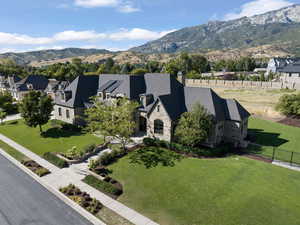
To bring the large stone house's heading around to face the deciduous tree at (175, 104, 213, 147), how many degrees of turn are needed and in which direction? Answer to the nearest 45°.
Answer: approximately 90° to its left

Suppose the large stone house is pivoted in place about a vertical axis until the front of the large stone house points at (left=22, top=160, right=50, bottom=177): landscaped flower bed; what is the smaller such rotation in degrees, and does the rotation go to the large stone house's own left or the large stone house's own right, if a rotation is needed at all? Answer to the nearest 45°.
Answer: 0° — it already faces it

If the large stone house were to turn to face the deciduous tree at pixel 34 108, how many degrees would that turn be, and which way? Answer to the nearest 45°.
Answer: approximately 45° to its right

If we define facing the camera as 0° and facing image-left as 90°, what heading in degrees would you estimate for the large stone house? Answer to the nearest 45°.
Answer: approximately 45°

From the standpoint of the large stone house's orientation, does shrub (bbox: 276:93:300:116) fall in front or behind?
behind

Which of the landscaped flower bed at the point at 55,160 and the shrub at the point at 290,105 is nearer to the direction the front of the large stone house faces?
the landscaped flower bed
